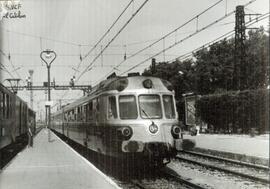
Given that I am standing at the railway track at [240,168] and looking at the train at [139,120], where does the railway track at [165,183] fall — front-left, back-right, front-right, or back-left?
front-left

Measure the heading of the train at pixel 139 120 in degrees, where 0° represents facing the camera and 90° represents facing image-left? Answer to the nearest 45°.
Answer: approximately 315°
